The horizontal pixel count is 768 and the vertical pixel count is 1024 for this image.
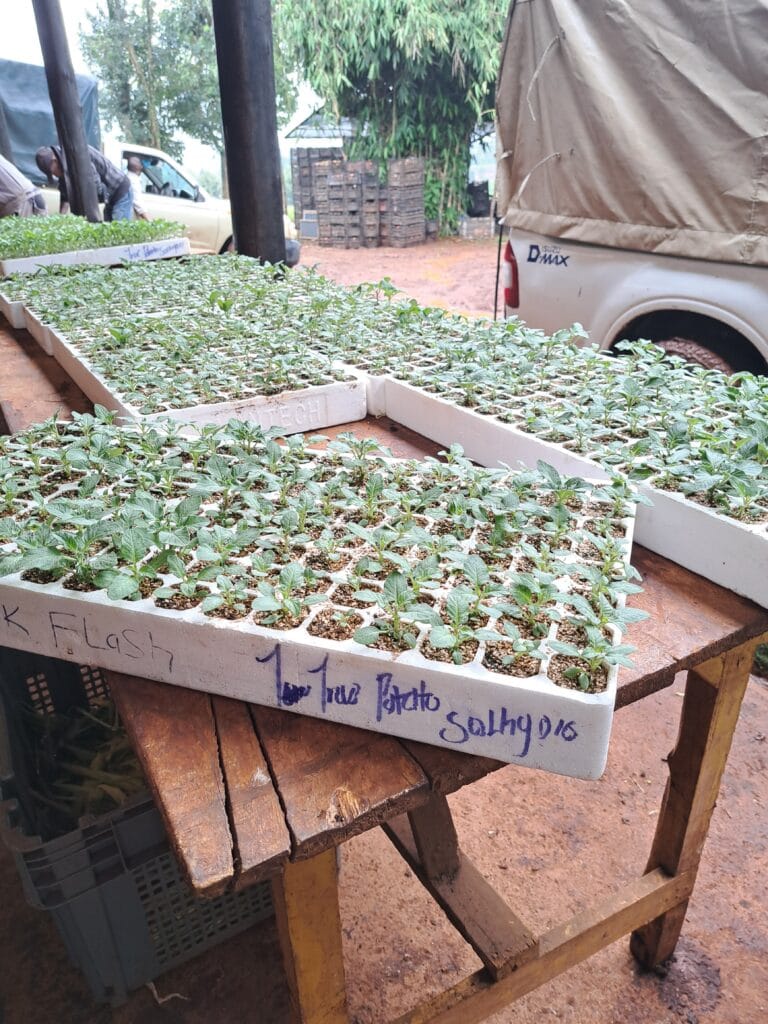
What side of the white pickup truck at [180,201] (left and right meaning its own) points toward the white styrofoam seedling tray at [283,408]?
right

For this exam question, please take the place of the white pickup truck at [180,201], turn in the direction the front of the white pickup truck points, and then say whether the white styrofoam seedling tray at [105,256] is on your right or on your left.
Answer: on your right

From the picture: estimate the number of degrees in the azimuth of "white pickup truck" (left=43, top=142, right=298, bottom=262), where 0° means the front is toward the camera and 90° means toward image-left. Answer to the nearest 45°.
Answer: approximately 270°

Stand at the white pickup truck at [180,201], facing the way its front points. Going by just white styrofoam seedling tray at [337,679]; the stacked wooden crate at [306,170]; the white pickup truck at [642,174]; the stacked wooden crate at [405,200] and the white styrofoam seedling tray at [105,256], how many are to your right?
3

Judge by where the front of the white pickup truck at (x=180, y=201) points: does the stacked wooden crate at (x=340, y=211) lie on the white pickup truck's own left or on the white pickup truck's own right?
on the white pickup truck's own left

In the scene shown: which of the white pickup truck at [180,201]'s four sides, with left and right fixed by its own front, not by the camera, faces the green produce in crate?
right

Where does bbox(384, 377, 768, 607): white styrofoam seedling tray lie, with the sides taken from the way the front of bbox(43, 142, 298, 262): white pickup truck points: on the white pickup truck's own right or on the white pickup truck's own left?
on the white pickup truck's own right

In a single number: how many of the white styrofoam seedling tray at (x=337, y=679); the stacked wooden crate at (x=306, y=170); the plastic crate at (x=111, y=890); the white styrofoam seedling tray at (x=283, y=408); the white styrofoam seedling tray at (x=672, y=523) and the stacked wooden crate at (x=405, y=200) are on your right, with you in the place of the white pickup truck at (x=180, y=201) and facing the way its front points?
4

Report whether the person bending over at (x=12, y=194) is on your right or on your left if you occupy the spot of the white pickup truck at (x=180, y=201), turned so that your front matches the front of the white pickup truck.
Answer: on your right

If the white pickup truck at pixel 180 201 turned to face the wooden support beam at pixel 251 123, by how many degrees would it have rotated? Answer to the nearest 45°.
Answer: approximately 90° to its right
